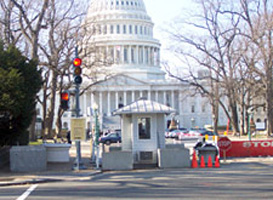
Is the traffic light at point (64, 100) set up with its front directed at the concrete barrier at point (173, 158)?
no

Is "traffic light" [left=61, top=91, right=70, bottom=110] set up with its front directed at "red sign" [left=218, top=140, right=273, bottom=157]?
no

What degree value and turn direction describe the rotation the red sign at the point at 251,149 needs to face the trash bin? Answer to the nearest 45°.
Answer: approximately 45° to its right

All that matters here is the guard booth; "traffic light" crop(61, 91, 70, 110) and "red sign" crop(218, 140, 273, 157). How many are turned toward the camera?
3

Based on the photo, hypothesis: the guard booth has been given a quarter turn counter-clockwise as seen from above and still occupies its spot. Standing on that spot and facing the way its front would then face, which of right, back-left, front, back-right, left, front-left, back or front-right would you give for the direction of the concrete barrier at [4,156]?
back

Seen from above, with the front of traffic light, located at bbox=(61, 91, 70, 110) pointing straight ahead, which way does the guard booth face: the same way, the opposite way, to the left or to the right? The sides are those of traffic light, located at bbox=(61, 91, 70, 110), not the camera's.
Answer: the same way

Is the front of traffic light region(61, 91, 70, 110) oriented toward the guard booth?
no

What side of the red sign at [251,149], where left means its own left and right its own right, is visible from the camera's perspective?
front

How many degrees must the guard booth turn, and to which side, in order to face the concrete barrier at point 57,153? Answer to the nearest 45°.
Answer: approximately 90° to its right

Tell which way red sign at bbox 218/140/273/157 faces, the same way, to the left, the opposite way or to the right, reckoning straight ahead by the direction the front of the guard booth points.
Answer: the same way

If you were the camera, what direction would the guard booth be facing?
facing the viewer
